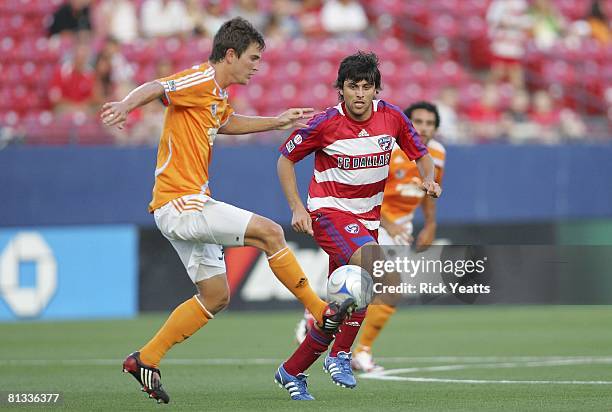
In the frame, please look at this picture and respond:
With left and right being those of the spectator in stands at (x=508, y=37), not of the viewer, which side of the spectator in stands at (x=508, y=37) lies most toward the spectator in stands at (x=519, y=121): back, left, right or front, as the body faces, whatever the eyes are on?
front

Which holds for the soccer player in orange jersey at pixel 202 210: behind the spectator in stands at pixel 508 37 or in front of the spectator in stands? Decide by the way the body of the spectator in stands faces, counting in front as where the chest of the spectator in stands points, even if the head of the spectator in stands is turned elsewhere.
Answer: in front

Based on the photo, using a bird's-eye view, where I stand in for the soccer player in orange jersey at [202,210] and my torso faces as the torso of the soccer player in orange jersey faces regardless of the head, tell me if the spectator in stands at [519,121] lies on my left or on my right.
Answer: on my left

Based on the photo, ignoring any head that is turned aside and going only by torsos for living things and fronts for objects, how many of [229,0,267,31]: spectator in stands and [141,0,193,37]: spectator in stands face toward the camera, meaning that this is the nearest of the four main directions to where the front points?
2

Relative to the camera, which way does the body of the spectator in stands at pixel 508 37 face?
toward the camera

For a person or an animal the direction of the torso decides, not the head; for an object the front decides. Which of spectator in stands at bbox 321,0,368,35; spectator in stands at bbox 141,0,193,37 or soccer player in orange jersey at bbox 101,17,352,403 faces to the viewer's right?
the soccer player in orange jersey

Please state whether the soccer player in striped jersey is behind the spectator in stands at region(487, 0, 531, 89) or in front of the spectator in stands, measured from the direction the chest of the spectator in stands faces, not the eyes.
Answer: in front

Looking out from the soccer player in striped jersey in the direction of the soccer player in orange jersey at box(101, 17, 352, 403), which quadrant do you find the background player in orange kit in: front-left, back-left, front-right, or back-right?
back-right

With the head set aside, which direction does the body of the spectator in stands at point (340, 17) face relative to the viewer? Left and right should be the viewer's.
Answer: facing the viewer

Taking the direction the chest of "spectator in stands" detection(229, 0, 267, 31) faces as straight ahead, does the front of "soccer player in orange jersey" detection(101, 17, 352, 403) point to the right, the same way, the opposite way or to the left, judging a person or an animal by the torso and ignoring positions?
to the left

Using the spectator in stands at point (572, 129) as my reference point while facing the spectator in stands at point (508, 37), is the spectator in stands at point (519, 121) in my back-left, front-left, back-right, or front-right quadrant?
front-left

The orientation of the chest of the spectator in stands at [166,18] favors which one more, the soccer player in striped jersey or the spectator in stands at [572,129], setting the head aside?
the soccer player in striped jersey

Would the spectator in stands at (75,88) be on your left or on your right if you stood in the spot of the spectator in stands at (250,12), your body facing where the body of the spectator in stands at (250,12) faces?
on your right

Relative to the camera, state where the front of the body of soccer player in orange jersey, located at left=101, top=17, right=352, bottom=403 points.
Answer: to the viewer's right

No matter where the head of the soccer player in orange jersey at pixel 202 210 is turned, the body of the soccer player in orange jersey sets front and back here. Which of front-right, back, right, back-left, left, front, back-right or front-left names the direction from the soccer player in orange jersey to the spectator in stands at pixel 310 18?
left
